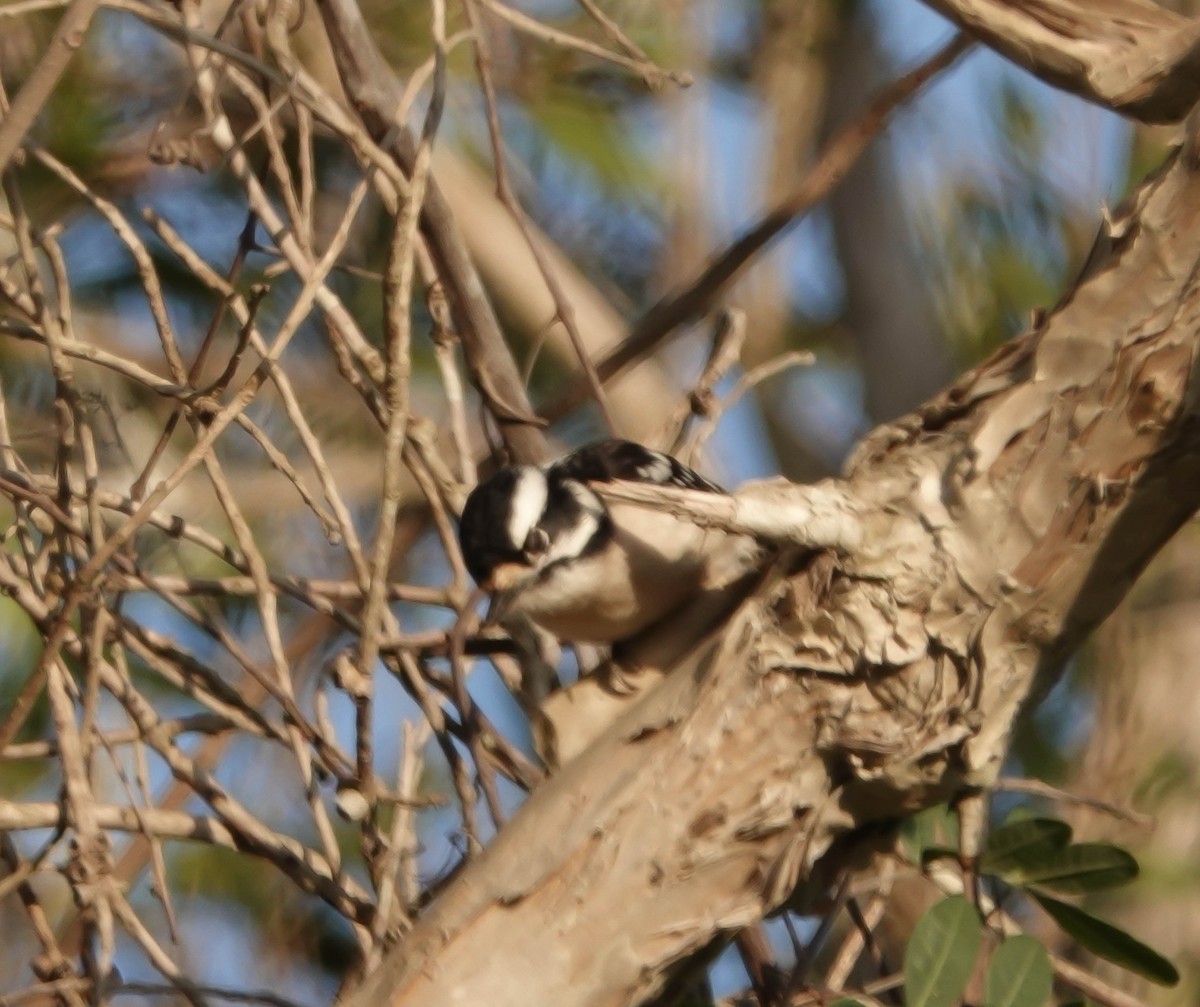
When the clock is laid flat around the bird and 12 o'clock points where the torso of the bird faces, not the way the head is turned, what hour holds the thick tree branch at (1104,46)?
The thick tree branch is roughly at 7 o'clock from the bird.

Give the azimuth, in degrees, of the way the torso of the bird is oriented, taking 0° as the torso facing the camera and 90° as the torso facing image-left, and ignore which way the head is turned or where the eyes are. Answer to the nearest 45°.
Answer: approximately 90°
